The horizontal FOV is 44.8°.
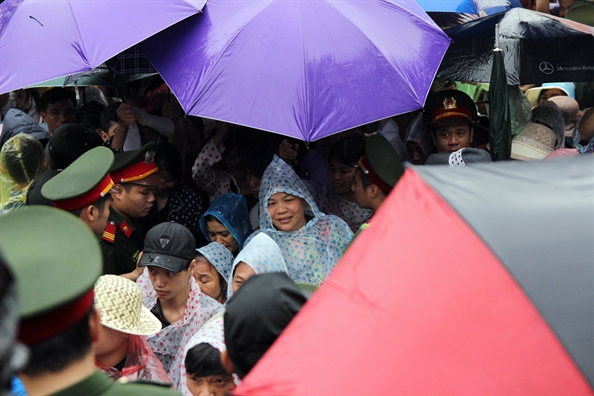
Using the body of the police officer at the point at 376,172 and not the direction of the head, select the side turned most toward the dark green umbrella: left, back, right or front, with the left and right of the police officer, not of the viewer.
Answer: back

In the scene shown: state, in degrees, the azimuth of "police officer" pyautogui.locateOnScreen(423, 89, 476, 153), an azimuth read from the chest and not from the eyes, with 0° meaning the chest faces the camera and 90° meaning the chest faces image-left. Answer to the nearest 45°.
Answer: approximately 0°

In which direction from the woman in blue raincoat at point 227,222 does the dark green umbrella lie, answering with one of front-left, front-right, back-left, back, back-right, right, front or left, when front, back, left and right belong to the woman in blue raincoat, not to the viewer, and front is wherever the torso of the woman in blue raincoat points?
back-left

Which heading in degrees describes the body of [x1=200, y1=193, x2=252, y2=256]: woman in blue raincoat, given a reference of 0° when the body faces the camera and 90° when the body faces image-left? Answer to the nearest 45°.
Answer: approximately 45°

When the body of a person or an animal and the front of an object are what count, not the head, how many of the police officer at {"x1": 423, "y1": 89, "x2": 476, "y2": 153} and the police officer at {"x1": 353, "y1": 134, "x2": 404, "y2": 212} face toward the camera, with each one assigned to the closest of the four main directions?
1

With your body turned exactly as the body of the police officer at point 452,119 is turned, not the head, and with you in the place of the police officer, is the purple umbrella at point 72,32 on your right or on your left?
on your right

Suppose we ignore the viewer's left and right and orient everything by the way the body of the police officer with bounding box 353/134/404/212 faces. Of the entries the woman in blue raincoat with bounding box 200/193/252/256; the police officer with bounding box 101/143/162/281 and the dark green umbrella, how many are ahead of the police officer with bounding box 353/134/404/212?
2

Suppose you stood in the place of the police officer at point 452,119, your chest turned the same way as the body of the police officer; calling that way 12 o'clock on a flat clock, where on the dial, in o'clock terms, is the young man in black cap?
The young man in black cap is roughly at 1 o'clock from the police officer.

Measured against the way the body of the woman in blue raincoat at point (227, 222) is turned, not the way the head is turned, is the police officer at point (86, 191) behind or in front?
in front

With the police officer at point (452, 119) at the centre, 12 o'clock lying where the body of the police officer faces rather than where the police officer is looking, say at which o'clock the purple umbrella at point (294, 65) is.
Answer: The purple umbrella is roughly at 1 o'clock from the police officer.

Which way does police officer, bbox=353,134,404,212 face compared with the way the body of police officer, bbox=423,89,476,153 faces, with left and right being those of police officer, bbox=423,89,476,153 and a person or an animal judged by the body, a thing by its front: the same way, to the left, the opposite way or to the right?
to the right

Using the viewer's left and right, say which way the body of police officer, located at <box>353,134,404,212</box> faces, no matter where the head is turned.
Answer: facing to the left of the viewer

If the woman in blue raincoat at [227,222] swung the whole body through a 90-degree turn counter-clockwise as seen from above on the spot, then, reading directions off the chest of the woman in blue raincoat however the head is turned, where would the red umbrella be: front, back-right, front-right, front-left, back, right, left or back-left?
front-right

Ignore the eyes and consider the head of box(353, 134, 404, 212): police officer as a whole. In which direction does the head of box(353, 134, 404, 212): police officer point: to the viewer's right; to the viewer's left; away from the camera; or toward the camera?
to the viewer's left

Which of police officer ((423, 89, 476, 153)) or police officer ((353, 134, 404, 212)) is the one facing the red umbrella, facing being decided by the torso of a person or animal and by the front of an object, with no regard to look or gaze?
police officer ((423, 89, 476, 153))

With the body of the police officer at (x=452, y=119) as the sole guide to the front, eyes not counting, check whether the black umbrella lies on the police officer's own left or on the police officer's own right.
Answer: on the police officer's own left
